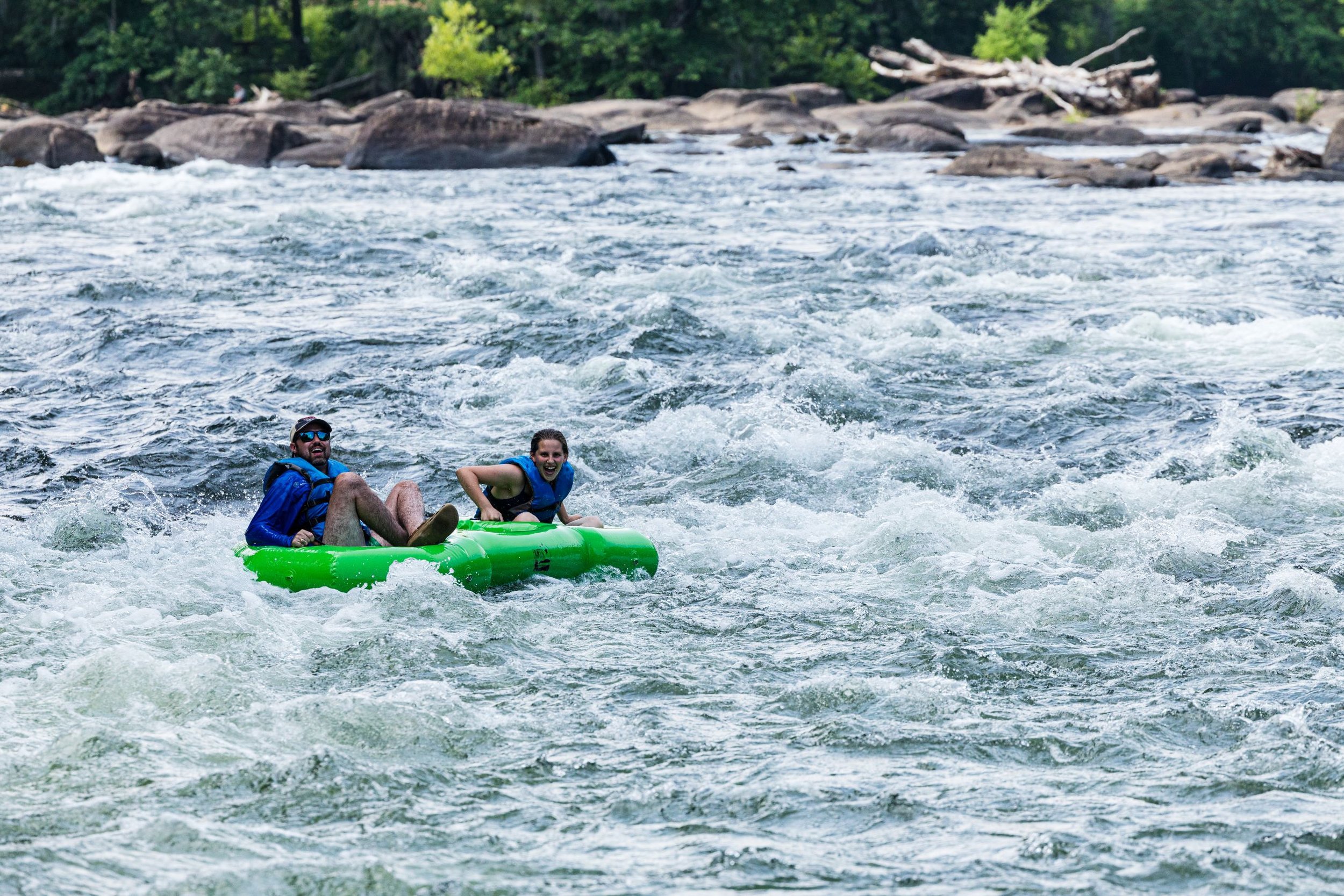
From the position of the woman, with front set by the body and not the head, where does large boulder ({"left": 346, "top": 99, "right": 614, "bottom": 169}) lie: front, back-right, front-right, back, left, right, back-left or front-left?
back-left

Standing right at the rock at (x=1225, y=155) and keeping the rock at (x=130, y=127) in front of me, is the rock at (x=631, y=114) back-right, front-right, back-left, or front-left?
front-right

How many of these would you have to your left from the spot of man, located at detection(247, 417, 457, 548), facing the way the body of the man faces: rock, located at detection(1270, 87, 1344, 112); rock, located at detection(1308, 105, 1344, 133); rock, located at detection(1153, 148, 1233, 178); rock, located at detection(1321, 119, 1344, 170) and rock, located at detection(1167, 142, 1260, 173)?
5

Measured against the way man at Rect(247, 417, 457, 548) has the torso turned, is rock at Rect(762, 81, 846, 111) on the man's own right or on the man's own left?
on the man's own left

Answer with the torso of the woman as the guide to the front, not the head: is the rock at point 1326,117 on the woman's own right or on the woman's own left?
on the woman's own left

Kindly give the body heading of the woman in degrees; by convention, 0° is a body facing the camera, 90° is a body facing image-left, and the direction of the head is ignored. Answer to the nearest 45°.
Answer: approximately 315°

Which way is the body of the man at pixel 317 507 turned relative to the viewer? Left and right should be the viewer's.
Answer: facing the viewer and to the right of the viewer

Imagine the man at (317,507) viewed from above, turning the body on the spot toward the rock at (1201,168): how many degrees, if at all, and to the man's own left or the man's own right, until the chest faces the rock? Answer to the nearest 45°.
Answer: approximately 90° to the man's own left

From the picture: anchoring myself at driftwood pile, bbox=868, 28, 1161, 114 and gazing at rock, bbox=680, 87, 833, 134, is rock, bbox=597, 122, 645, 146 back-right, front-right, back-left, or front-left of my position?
front-left

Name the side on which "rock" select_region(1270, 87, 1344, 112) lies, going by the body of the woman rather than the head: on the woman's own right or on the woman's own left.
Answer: on the woman's own left

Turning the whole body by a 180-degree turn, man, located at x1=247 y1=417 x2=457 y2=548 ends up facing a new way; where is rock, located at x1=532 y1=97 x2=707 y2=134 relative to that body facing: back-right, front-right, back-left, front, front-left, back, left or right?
front-right

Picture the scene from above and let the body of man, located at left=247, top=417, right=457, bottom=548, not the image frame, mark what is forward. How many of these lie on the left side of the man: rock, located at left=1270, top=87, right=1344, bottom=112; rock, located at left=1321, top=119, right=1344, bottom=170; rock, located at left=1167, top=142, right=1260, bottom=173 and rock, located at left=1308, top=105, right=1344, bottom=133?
4

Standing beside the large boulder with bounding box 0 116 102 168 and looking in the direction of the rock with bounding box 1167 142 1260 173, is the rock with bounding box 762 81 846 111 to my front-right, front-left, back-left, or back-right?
front-left

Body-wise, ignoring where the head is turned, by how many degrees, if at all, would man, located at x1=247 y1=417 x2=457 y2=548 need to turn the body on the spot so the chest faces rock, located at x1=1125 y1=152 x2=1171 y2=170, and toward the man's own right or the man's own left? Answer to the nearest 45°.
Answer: approximately 90° to the man's own left

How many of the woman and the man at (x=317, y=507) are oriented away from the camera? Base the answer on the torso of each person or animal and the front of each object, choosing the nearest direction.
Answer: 0

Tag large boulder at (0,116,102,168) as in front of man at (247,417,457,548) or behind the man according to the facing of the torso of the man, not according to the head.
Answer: behind
